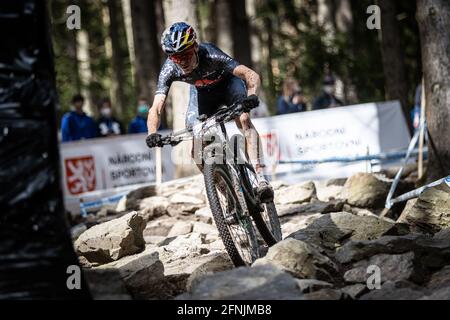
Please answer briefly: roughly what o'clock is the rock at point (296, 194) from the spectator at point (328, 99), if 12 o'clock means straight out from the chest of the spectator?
The rock is roughly at 12 o'clock from the spectator.

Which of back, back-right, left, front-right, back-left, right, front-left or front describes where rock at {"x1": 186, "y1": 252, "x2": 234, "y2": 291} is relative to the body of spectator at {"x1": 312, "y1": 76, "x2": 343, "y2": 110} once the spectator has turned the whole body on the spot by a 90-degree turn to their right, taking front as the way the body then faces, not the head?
left

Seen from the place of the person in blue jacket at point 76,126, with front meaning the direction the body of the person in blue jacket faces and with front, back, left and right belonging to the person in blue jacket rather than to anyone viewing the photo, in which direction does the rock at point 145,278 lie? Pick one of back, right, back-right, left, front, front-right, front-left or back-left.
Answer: front

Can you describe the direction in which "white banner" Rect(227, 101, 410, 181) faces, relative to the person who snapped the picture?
facing the viewer

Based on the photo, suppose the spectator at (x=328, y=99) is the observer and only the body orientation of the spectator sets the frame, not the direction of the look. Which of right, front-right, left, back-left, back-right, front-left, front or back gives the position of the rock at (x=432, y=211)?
front

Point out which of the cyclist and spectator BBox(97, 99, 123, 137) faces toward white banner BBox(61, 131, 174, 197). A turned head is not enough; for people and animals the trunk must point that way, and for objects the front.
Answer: the spectator

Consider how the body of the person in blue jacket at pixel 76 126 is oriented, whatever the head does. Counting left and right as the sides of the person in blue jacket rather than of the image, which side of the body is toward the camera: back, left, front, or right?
front

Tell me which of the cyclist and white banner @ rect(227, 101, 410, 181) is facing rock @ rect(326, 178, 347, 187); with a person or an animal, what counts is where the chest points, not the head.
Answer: the white banner

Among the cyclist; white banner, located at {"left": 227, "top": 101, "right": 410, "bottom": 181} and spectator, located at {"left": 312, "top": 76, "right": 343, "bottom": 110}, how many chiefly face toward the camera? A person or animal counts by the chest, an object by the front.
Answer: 3
